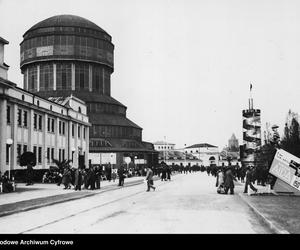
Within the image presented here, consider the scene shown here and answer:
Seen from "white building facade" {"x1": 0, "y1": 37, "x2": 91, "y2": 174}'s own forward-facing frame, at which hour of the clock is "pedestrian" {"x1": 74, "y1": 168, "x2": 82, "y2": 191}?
The pedestrian is roughly at 1 o'clock from the white building facade.

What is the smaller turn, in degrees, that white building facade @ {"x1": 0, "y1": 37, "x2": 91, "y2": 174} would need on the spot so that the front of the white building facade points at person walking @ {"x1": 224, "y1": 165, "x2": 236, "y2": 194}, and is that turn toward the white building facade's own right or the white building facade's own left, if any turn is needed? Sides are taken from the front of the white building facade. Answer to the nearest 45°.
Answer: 0° — it already faces them

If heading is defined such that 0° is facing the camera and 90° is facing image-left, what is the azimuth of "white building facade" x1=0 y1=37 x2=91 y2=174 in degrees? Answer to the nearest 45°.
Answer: approximately 315°

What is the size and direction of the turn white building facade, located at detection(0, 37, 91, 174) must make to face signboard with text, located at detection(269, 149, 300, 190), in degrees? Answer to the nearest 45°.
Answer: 0° — it already faces it
